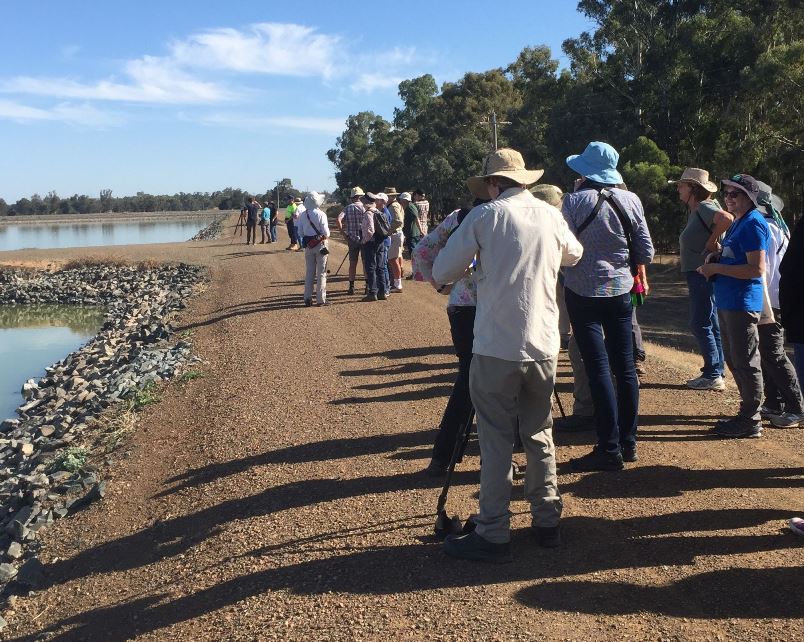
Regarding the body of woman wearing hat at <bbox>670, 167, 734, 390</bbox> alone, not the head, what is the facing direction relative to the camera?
to the viewer's left

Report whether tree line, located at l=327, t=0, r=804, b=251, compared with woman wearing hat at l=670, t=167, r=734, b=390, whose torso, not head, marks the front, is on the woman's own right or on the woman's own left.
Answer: on the woman's own right

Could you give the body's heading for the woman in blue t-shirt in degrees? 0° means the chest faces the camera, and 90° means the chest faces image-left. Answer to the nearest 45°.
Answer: approximately 90°

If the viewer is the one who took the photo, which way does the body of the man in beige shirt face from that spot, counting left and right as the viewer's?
facing away from the viewer and to the left of the viewer

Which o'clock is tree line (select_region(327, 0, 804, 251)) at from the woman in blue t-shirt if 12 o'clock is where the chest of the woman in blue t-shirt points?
The tree line is roughly at 3 o'clock from the woman in blue t-shirt.

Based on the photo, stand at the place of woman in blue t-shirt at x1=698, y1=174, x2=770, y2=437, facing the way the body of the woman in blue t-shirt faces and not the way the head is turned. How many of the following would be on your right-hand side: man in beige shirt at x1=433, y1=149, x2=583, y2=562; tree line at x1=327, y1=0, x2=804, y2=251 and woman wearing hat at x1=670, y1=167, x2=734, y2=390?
2

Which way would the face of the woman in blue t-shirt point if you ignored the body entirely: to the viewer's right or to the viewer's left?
to the viewer's left

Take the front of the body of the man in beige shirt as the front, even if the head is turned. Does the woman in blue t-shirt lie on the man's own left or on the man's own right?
on the man's own right

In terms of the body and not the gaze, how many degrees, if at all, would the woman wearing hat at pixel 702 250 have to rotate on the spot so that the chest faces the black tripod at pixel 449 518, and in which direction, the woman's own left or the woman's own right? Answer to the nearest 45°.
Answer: approximately 90° to the woman's own left

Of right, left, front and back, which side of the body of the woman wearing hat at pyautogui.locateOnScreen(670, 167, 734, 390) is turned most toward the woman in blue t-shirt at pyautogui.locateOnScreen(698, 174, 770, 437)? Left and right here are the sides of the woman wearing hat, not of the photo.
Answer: left
